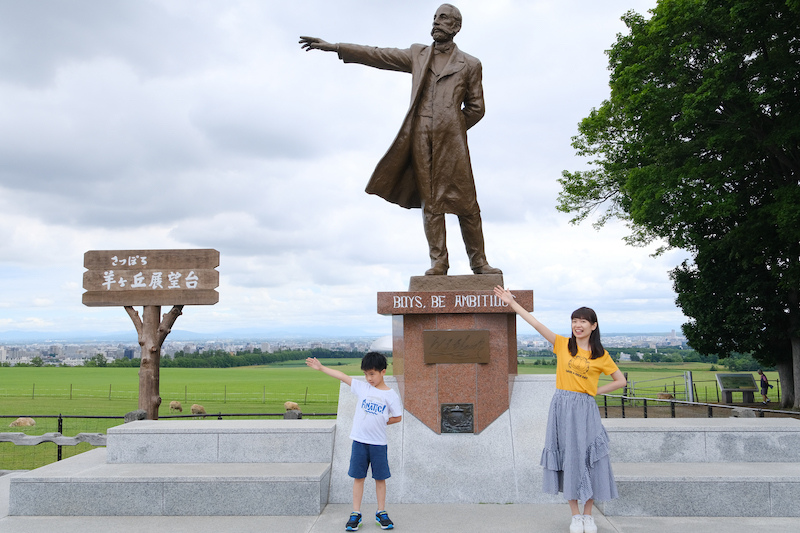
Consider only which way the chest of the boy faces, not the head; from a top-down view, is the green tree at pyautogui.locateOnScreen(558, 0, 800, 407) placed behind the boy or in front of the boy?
behind

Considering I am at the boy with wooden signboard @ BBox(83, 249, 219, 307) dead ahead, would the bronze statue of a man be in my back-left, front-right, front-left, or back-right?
front-right

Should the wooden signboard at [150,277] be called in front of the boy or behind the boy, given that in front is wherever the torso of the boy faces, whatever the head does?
behind

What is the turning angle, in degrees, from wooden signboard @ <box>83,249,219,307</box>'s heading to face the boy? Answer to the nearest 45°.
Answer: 0° — it already faces them

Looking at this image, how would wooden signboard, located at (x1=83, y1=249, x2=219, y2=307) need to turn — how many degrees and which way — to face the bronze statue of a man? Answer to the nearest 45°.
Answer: approximately 45° to its left

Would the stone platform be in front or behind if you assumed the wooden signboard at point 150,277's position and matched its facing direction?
in front

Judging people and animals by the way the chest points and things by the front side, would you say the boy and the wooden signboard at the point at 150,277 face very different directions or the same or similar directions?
same or similar directions

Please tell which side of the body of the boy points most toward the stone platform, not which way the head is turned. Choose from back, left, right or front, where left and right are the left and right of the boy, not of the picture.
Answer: back

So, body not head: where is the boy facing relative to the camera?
toward the camera

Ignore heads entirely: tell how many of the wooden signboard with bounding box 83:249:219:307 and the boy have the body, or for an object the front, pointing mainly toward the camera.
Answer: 2

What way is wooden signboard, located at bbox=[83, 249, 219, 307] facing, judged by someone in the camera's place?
facing the viewer
